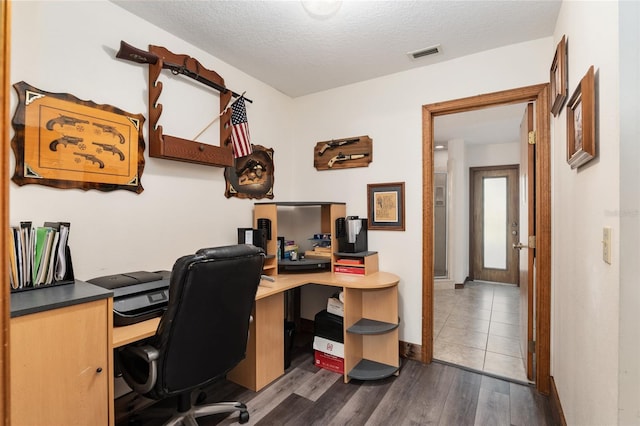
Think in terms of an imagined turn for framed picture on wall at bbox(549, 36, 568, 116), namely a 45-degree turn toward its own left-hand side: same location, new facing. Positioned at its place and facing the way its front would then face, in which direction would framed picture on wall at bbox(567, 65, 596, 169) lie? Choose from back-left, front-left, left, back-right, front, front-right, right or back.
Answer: front-left

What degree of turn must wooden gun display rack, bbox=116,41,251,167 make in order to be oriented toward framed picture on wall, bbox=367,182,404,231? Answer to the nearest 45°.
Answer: approximately 45° to its left

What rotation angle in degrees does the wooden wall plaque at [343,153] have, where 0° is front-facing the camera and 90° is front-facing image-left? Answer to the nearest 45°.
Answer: approximately 45°

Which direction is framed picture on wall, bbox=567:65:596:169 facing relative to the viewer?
to the viewer's left

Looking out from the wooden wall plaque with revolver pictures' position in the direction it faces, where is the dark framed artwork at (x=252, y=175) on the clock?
The dark framed artwork is roughly at 10 o'clock from the wooden wall plaque with revolver pictures.

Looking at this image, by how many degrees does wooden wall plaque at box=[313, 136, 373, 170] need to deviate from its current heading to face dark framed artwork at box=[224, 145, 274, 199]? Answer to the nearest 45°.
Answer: approximately 45° to its right

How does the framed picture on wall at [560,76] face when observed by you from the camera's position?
facing to the left of the viewer

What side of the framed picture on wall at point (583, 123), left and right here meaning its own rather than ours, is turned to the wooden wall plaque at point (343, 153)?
front

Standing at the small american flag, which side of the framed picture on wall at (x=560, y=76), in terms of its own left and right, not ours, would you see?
front

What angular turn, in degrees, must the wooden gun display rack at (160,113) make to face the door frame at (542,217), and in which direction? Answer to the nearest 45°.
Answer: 0° — it already faces it

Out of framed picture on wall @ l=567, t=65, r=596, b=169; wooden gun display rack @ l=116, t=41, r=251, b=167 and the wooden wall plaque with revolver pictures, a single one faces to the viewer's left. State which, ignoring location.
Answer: the framed picture on wall
